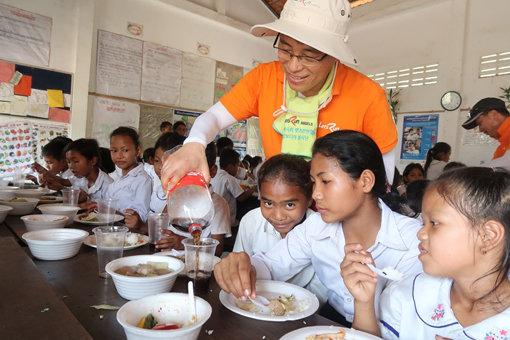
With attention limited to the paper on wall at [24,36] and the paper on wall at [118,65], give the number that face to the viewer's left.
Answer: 0

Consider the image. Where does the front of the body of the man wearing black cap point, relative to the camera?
to the viewer's left

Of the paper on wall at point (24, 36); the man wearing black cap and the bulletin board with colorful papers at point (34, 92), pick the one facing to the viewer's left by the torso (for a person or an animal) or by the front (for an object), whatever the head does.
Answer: the man wearing black cap

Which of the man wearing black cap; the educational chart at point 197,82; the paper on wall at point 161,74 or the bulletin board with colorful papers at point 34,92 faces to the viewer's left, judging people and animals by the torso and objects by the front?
the man wearing black cap

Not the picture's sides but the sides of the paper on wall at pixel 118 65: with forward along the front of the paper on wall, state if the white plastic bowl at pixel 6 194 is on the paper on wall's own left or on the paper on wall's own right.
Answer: on the paper on wall's own right

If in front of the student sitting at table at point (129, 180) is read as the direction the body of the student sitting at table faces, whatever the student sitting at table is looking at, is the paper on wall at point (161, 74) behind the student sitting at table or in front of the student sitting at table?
behind

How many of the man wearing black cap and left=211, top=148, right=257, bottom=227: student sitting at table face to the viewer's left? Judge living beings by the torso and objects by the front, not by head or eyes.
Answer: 1

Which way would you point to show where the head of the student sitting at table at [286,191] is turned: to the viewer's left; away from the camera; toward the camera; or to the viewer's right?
toward the camera

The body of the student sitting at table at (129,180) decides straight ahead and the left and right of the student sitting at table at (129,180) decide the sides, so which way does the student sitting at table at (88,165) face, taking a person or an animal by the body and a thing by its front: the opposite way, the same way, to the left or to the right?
the same way

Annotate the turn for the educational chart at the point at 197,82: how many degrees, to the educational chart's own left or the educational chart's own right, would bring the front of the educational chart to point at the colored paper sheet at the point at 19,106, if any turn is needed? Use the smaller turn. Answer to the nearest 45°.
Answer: approximately 90° to the educational chart's own right

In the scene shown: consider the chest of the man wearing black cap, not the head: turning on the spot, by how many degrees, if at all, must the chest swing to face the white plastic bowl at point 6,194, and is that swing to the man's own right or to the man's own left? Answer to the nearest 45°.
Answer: approximately 45° to the man's own left

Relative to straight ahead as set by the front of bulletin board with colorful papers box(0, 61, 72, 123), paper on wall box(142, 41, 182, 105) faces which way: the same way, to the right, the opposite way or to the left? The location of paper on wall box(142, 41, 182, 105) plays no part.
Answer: the same way

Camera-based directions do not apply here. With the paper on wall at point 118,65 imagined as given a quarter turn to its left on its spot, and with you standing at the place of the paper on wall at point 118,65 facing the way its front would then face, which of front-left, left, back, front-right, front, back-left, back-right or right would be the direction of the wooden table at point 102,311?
back-right

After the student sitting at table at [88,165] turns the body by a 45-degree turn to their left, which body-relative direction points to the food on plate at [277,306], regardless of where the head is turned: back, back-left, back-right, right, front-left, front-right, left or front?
front

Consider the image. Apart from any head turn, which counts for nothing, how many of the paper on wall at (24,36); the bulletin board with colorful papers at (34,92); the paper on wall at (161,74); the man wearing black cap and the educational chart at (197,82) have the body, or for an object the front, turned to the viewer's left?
1
